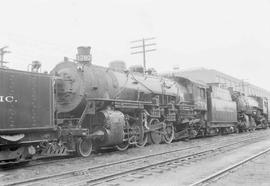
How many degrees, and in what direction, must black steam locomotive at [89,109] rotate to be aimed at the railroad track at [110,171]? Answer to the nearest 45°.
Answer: approximately 45° to its left

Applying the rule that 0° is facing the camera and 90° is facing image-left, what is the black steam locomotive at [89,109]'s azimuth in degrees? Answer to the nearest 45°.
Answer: approximately 45°
